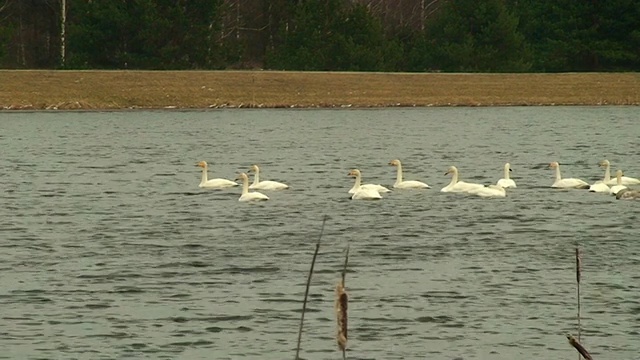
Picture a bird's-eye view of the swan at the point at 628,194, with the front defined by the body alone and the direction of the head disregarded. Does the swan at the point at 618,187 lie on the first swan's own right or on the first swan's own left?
on the first swan's own right

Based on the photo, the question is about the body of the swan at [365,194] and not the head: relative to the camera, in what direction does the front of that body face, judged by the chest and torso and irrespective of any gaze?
to the viewer's left

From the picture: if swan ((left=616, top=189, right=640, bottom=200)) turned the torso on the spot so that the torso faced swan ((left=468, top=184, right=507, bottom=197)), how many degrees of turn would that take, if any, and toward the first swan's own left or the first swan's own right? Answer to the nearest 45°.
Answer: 0° — it already faces it

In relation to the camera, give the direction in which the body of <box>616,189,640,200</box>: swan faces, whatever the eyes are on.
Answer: to the viewer's left

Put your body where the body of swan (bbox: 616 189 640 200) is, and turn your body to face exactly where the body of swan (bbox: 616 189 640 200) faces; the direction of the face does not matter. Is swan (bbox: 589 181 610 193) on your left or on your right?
on your right

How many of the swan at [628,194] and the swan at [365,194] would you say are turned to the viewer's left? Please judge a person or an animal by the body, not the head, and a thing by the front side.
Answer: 2
